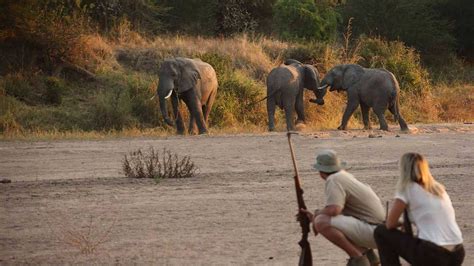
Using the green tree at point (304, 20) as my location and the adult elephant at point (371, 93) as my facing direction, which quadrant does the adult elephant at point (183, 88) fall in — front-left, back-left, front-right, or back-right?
front-right

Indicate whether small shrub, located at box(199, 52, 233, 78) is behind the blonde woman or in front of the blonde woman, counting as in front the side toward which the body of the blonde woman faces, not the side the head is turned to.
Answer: in front

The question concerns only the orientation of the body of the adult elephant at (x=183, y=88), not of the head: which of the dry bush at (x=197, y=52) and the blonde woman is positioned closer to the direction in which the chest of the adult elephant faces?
the blonde woman

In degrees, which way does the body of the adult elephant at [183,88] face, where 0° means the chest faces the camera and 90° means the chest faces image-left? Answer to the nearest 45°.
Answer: approximately 45°

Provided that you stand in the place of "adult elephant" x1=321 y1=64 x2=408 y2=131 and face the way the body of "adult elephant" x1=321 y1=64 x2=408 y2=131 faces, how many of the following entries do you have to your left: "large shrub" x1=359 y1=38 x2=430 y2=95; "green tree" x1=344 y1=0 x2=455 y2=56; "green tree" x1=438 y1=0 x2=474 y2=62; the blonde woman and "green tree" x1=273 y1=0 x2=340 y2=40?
1

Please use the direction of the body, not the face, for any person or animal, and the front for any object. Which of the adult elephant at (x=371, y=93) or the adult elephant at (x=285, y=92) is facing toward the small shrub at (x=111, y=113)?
the adult elephant at (x=371, y=93)

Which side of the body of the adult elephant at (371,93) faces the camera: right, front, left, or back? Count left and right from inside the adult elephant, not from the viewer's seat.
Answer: left

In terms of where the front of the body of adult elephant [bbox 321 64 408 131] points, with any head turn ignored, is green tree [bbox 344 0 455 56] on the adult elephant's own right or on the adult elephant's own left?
on the adult elephant's own right

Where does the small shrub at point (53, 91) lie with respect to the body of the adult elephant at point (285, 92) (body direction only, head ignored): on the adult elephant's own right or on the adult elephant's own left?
on the adult elephant's own left

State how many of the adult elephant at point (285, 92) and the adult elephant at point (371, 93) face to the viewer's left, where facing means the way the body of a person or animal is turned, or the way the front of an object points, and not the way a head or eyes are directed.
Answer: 1

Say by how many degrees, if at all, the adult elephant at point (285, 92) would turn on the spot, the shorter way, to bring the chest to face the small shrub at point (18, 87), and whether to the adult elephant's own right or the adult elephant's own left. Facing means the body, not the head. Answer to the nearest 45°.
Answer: approximately 135° to the adult elephant's own left

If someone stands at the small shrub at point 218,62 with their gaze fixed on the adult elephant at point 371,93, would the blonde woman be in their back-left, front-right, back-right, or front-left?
front-right

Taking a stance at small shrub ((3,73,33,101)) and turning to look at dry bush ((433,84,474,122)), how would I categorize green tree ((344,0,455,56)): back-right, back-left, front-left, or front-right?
front-left

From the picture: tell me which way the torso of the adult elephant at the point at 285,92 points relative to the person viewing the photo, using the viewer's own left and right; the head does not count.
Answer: facing away from the viewer and to the right of the viewer
